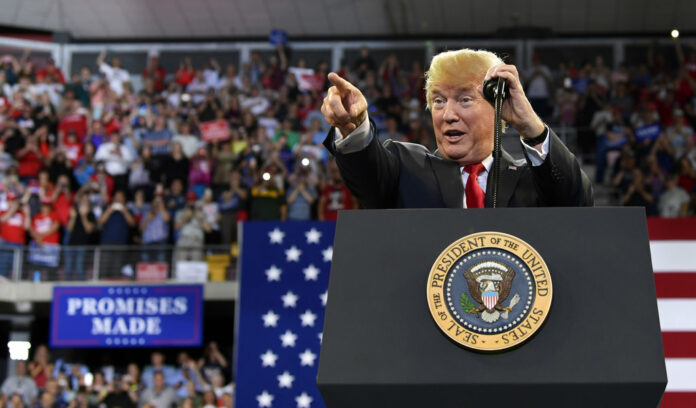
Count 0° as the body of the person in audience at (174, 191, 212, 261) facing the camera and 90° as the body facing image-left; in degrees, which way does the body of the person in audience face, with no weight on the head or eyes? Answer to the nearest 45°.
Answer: approximately 0°

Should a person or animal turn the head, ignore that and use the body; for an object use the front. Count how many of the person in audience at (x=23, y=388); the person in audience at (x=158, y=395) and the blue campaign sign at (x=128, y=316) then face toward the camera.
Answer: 3

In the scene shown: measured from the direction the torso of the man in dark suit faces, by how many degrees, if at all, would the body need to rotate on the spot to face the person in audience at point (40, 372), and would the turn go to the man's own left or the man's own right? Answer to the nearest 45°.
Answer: approximately 135° to the man's own right

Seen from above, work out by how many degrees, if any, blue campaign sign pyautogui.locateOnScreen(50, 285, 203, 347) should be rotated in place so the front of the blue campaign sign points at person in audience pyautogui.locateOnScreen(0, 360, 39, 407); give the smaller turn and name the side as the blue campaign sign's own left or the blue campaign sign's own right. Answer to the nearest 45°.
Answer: approximately 90° to the blue campaign sign's own right

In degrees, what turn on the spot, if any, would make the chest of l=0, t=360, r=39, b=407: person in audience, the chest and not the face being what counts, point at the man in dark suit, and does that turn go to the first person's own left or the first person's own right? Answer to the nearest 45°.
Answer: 0° — they already face them

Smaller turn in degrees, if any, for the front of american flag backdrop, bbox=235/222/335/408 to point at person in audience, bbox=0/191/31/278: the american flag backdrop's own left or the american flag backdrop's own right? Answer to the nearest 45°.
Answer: approximately 135° to the american flag backdrop's own right

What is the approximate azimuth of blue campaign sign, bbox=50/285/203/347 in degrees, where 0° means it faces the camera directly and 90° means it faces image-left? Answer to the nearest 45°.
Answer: approximately 0°

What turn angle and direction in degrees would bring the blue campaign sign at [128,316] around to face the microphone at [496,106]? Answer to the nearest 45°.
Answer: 0° — it already faces it
